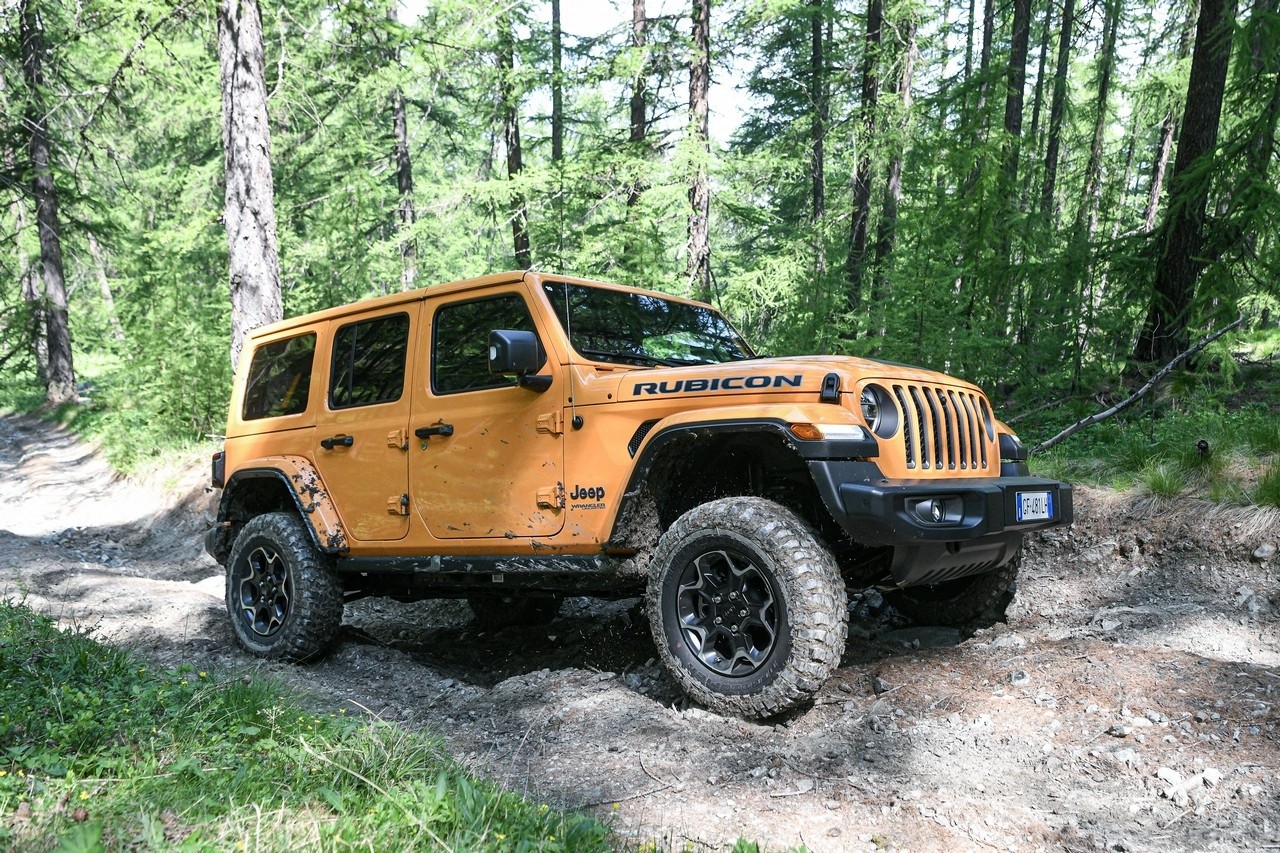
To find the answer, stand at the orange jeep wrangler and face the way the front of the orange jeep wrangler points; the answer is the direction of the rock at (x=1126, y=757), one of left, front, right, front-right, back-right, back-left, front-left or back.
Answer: front

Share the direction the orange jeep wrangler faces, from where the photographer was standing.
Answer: facing the viewer and to the right of the viewer

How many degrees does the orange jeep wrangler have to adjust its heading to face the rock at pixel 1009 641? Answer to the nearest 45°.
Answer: approximately 45° to its left

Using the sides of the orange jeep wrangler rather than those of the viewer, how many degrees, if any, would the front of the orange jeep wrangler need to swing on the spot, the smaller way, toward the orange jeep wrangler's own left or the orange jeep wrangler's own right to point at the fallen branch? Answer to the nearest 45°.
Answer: approximately 90° to the orange jeep wrangler's own left

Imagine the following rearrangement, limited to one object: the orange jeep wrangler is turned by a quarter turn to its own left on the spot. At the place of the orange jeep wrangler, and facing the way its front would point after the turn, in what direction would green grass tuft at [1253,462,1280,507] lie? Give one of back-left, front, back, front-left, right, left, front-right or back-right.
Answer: front-right

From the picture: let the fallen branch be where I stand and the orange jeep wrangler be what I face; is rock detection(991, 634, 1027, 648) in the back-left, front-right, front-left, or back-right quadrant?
front-left

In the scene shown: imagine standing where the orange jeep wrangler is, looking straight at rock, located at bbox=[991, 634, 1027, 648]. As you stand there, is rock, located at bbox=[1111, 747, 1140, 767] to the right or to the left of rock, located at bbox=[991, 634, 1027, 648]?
right

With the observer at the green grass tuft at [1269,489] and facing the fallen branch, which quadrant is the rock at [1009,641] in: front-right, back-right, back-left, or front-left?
back-left
